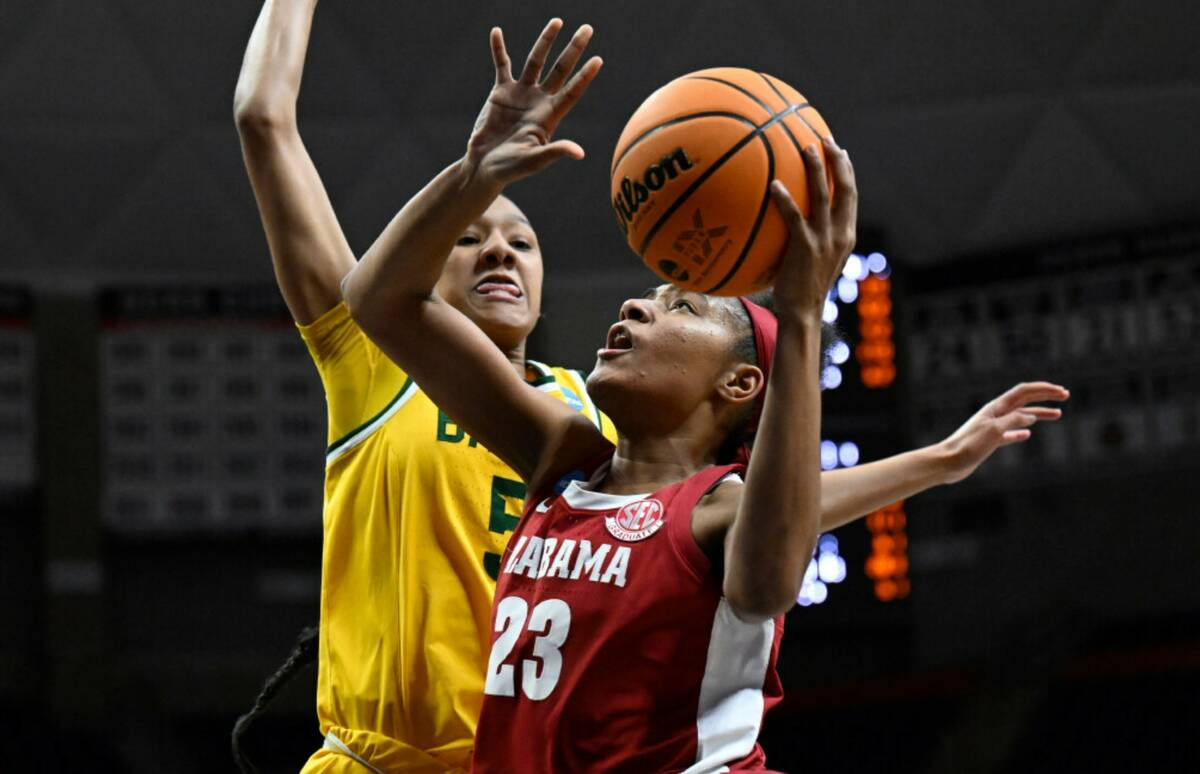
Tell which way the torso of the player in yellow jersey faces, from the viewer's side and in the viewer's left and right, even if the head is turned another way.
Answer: facing the viewer and to the right of the viewer

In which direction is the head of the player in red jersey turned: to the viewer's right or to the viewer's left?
to the viewer's left

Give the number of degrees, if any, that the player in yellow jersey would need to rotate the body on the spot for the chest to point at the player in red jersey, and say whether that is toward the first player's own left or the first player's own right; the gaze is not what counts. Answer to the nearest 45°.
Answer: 0° — they already face them

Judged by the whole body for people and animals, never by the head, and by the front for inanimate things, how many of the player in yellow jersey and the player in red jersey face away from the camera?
0

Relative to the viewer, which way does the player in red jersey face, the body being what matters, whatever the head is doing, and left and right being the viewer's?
facing the viewer and to the left of the viewer

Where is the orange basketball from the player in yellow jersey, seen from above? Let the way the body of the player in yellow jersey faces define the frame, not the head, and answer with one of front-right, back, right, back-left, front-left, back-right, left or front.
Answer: front
